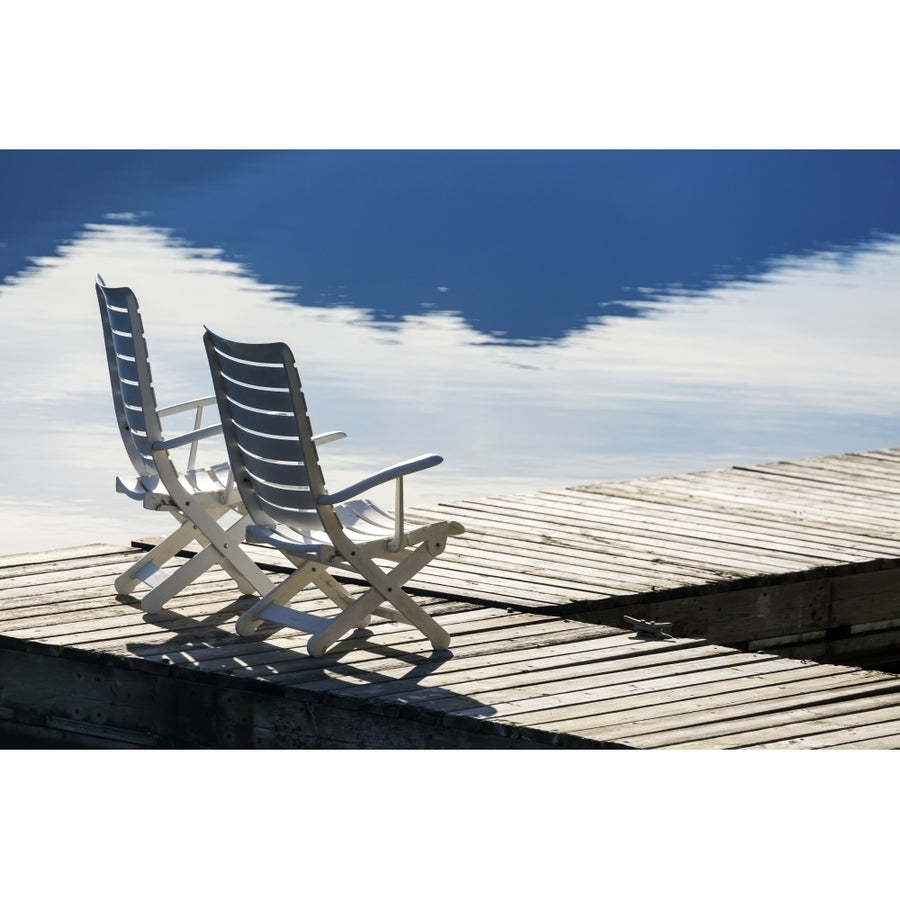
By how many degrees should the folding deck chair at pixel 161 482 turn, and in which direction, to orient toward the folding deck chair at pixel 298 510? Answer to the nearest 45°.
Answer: approximately 90° to its right

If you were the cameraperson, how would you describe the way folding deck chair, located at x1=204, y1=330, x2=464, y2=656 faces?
facing away from the viewer and to the right of the viewer

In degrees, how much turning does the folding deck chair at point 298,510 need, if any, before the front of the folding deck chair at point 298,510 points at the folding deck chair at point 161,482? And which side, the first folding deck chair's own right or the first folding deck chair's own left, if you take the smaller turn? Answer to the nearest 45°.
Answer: approximately 90° to the first folding deck chair's own left

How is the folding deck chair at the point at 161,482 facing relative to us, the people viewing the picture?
facing away from the viewer and to the right of the viewer
